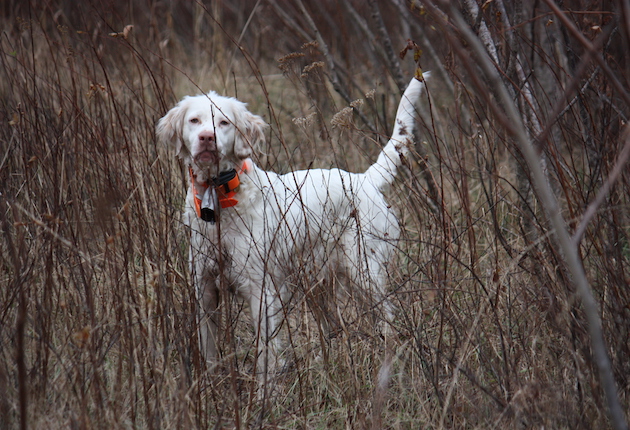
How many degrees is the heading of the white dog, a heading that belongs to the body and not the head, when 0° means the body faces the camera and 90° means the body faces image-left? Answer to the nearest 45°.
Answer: approximately 45°
